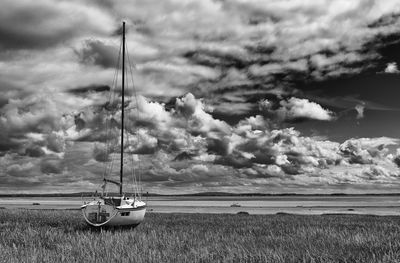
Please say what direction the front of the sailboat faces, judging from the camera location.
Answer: facing away from the viewer and to the right of the viewer
